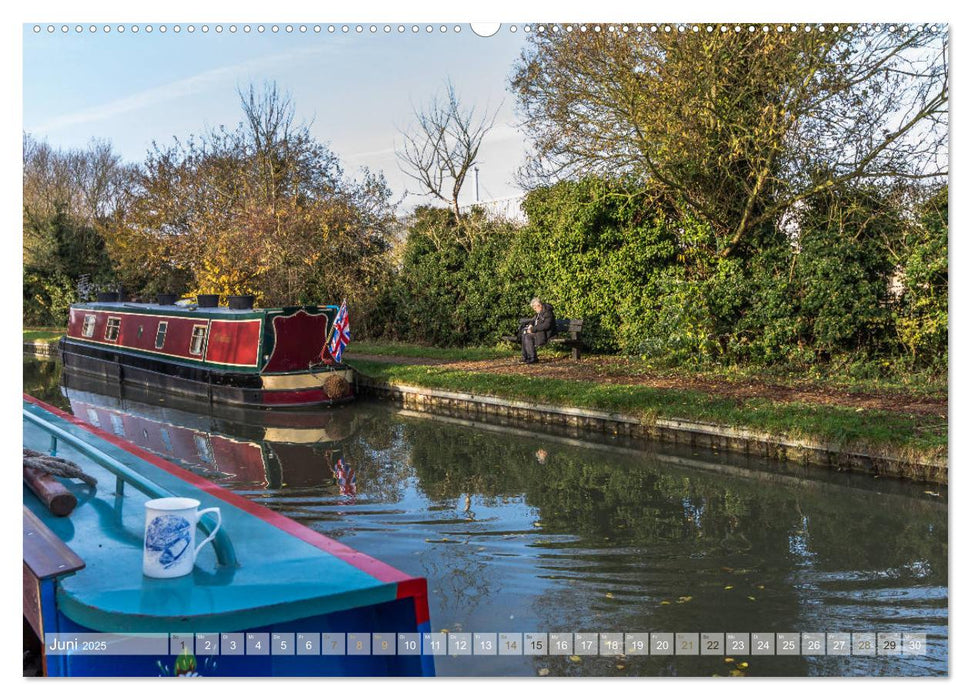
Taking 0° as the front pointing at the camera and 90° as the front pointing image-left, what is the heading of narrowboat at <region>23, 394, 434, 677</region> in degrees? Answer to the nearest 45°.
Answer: approximately 135°

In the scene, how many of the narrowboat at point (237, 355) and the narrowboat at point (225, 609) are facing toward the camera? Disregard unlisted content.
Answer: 0

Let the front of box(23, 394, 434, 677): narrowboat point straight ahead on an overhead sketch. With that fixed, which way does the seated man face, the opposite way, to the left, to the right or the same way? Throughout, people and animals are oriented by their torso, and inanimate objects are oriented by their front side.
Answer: to the left

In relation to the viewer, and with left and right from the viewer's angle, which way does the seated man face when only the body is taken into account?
facing the viewer and to the left of the viewer

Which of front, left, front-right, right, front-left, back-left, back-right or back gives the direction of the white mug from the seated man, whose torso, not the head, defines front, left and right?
front-left
